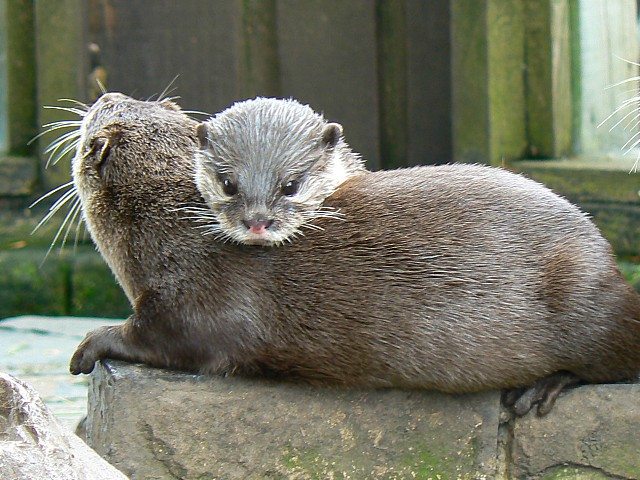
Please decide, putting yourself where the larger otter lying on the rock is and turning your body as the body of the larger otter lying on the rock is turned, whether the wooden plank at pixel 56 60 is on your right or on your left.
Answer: on your right

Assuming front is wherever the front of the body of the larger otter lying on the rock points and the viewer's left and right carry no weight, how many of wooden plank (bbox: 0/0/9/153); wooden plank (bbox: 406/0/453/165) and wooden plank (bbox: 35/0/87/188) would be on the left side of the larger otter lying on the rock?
0

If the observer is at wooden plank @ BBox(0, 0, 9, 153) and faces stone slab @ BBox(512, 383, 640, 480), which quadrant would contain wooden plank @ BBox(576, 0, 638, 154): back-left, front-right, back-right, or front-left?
front-left

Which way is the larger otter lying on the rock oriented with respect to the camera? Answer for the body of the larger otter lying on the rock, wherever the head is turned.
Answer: to the viewer's left

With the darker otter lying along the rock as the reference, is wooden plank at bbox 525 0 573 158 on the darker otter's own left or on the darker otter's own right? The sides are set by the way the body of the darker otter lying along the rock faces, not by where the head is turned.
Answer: on the darker otter's own right

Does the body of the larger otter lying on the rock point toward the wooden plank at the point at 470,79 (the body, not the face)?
no

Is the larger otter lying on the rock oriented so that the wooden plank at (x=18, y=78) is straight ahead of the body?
no

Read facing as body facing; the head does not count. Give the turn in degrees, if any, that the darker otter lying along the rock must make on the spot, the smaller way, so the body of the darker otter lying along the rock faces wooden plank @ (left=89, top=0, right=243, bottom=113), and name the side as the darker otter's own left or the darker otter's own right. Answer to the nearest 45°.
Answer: approximately 90° to the darker otter's own right
